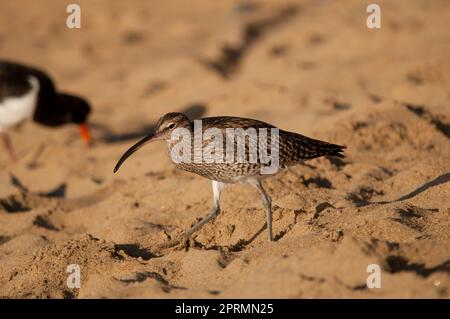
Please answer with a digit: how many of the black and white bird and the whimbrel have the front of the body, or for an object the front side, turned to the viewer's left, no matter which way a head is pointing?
1

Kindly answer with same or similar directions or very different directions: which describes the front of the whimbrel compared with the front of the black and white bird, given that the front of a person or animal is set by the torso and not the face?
very different directions

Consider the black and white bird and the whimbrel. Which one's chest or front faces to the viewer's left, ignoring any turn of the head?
the whimbrel

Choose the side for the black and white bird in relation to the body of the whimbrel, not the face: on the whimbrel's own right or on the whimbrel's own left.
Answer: on the whimbrel's own right

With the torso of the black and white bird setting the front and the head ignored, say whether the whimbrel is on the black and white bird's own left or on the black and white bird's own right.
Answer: on the black and white bird's own right

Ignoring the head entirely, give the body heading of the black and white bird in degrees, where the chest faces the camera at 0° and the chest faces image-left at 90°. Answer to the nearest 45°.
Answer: approximately 270°

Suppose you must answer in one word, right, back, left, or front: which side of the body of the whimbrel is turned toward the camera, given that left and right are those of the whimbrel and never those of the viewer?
left
